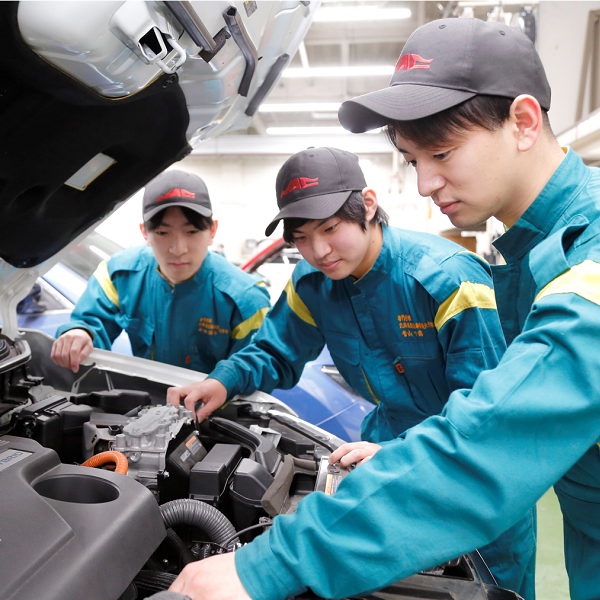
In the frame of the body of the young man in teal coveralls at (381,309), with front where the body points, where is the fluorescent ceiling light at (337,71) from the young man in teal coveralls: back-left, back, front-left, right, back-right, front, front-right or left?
back-right

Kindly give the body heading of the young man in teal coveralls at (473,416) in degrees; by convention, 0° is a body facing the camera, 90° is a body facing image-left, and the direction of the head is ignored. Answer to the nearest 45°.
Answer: approximately 90°

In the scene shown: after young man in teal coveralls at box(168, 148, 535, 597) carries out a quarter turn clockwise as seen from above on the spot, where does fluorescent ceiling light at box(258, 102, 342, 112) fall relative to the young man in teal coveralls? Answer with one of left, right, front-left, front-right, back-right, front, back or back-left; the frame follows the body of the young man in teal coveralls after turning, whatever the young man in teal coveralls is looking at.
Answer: front-right

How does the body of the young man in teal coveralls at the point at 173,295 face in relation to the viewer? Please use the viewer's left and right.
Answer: facing the viewer

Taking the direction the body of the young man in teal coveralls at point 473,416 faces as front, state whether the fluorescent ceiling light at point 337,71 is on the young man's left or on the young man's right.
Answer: on the young man's right

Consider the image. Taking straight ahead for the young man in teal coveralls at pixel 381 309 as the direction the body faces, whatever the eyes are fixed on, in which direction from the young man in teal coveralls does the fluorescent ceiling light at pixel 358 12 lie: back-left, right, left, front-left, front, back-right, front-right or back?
back-right

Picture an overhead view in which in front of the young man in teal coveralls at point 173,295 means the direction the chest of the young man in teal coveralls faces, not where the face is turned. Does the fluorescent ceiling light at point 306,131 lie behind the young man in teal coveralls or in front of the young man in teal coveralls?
behind

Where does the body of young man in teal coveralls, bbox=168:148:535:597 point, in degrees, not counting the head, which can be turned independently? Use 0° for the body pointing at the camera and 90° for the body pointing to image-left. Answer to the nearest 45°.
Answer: approximately 45°

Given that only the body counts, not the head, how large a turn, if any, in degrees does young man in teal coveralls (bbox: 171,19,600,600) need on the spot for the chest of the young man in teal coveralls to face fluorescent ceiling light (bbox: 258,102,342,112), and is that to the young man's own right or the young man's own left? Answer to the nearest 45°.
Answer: approximately 90° to the young man's own right

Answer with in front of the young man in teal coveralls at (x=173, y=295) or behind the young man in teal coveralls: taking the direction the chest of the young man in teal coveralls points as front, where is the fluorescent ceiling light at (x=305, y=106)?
behind
